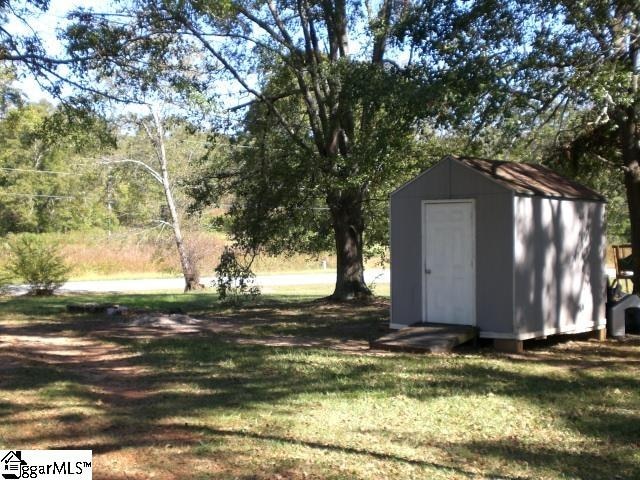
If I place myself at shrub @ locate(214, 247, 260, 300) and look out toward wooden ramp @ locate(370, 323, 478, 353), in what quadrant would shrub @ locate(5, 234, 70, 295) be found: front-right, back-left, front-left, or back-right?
back-right

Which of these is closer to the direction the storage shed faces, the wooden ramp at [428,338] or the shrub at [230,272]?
the wooden ramp

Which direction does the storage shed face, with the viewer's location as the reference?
facing the viewer and to the left of the viewer

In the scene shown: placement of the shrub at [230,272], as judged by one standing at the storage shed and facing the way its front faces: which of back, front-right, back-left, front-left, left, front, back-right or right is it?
right

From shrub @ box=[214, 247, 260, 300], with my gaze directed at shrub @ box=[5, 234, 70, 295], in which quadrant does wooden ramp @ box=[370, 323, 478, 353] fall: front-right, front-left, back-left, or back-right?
back-left

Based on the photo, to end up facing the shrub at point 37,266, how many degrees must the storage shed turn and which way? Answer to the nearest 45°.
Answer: approximately 90° to its right

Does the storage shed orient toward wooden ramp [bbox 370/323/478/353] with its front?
yes
